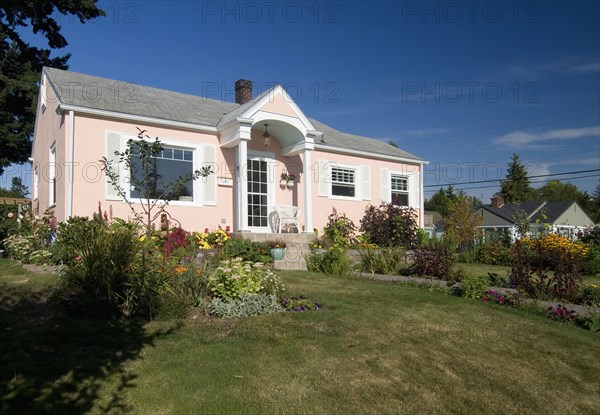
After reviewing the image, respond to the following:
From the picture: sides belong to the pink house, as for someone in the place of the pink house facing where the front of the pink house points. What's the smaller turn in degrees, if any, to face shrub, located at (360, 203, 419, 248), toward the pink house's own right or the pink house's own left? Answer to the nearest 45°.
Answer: approximately 45° to the pink house's own left

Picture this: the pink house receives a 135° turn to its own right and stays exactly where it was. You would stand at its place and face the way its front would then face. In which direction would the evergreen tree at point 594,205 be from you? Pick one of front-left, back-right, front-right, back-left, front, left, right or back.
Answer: back-right

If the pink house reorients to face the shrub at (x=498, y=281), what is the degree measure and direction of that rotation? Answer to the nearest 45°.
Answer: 0° — it already faces it

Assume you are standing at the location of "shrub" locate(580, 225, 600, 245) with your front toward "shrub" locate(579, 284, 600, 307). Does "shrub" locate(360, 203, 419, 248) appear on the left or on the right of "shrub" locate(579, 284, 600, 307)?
right

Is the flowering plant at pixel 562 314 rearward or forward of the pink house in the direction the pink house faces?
forward

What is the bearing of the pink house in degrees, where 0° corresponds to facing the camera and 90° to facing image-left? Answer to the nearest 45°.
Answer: approximately 315°

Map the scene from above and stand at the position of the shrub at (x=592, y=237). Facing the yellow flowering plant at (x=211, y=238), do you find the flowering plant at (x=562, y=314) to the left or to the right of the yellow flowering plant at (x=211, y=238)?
left

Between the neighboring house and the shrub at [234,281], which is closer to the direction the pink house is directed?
the shrub

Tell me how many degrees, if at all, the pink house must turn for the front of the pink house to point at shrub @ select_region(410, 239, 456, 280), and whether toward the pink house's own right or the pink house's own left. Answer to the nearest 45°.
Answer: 0° — it already faces it

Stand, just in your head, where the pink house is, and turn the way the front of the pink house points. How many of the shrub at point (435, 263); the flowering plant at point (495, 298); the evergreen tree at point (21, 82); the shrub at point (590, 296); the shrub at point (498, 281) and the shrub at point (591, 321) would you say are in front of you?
5

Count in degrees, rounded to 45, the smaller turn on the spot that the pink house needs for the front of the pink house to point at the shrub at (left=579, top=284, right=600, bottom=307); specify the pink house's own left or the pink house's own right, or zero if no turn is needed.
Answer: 0° — it already faces it

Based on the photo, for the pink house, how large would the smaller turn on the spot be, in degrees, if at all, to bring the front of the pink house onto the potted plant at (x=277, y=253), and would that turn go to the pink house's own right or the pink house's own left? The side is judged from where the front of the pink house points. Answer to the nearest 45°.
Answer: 0° — it already faces it

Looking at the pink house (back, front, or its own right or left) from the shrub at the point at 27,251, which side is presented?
right

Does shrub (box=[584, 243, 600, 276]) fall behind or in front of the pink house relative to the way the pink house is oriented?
in front
